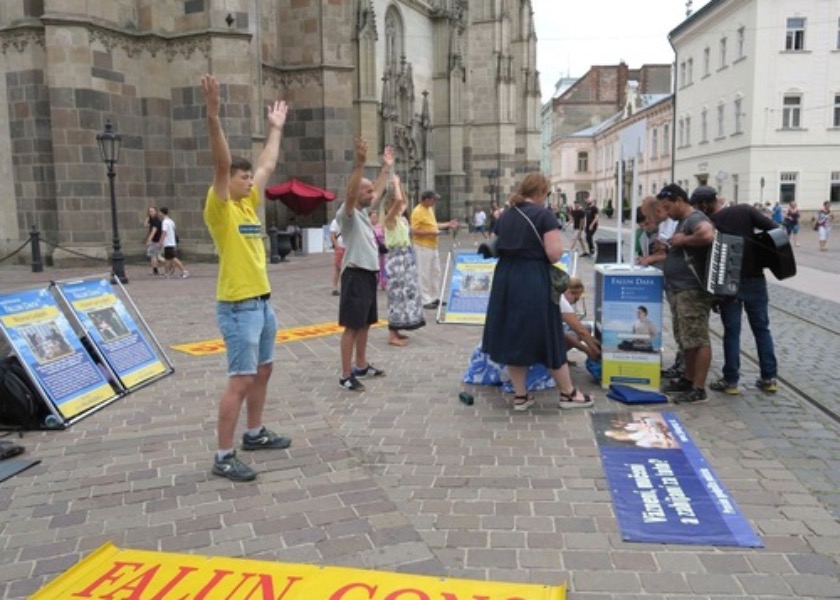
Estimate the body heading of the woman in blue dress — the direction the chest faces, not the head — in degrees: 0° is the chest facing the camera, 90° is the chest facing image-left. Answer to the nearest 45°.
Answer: approximately 225°

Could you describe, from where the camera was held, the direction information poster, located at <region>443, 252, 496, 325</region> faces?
facing the viewer

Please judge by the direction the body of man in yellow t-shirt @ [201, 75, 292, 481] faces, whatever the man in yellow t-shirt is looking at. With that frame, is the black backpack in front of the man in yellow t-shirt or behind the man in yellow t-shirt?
behind

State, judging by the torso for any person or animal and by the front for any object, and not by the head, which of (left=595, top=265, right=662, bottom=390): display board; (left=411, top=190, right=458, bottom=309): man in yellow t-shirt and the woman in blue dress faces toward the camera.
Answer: the display board

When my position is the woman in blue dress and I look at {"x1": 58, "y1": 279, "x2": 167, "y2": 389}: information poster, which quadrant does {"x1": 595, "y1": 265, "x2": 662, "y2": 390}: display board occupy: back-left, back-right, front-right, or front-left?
back-right

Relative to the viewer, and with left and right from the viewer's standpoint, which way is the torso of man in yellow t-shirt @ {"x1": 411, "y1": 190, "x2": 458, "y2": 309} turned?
facing to the right of the viewer
